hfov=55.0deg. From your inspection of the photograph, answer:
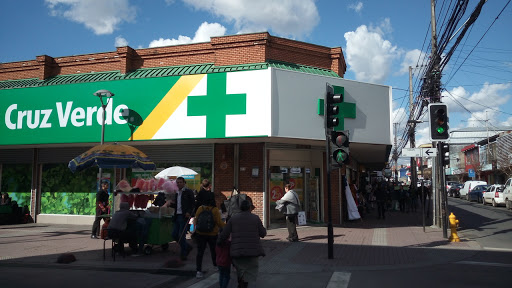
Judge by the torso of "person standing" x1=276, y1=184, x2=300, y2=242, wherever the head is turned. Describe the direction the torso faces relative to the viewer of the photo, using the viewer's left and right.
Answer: facing to the left of the viewer

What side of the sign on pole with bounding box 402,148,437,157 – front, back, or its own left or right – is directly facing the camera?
front

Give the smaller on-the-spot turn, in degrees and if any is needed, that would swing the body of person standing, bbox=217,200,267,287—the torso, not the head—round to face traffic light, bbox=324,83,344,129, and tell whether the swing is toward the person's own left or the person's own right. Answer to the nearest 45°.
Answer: approximately 45° to the person's own right

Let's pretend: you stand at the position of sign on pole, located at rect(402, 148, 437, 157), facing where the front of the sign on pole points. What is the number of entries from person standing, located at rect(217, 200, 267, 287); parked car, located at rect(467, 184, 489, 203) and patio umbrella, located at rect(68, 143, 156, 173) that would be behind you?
1

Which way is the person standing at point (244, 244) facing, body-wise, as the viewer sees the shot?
away from the camera

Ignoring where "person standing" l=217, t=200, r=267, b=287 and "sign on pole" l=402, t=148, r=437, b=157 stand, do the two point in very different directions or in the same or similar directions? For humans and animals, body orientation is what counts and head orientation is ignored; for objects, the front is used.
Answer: very different directions

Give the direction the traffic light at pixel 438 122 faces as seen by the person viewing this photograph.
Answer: facing the viewer

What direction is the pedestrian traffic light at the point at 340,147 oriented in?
toward the camera

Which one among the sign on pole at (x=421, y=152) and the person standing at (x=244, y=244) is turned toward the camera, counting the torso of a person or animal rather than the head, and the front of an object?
the sign on pole
